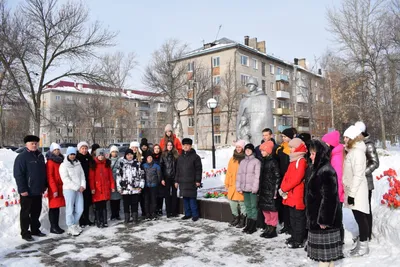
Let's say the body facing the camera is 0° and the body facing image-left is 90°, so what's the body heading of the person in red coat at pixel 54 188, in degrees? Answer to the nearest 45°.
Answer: approximately 315°

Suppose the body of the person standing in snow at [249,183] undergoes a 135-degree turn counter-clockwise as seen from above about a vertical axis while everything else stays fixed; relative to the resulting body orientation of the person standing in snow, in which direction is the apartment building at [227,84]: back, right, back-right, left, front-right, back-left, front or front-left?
left

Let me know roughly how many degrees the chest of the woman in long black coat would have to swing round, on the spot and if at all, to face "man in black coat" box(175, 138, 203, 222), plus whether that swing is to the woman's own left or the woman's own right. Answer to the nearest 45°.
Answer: approximately 45° to the woman's own right

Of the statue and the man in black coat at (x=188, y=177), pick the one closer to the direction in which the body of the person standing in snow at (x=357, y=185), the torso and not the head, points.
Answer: the man in black coat

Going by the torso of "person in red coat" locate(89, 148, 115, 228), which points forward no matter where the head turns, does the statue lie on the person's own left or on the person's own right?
on the person's own left

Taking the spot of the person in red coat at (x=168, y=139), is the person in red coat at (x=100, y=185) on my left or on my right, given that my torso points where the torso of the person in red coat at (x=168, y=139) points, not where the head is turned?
on my right
